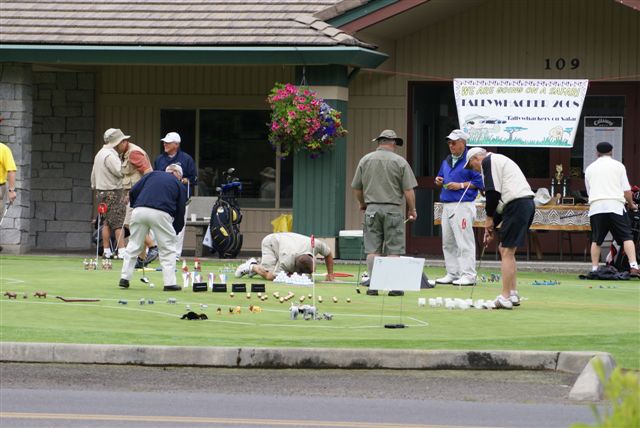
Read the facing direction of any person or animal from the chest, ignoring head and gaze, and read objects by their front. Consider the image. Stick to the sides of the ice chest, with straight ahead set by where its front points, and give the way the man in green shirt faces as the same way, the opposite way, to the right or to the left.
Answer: the opposite way

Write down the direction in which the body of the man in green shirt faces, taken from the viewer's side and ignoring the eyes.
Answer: away from the camera

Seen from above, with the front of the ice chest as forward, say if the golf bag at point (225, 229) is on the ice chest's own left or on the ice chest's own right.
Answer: on the ice chest's own right

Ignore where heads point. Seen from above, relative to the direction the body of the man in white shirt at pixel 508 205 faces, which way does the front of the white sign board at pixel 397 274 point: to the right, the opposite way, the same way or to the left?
to the left

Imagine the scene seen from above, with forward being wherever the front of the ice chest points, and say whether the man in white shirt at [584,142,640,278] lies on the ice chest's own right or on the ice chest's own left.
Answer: on the ice chest's own left

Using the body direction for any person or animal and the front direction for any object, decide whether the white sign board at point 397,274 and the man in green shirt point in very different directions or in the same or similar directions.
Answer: very different directions

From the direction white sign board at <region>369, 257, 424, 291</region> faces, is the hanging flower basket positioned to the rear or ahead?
to the rear

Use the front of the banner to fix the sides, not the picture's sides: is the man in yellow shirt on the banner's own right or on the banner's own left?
on the banner's own right

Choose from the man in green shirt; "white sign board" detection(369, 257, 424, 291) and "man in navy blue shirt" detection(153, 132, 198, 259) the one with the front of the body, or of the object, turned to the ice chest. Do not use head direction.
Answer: the man in green shirt

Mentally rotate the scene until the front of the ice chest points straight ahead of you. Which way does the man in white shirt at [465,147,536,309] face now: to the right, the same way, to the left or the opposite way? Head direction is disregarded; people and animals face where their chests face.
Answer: to the right

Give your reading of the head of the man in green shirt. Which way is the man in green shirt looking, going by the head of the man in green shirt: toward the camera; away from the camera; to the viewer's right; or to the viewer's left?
away from the camera
